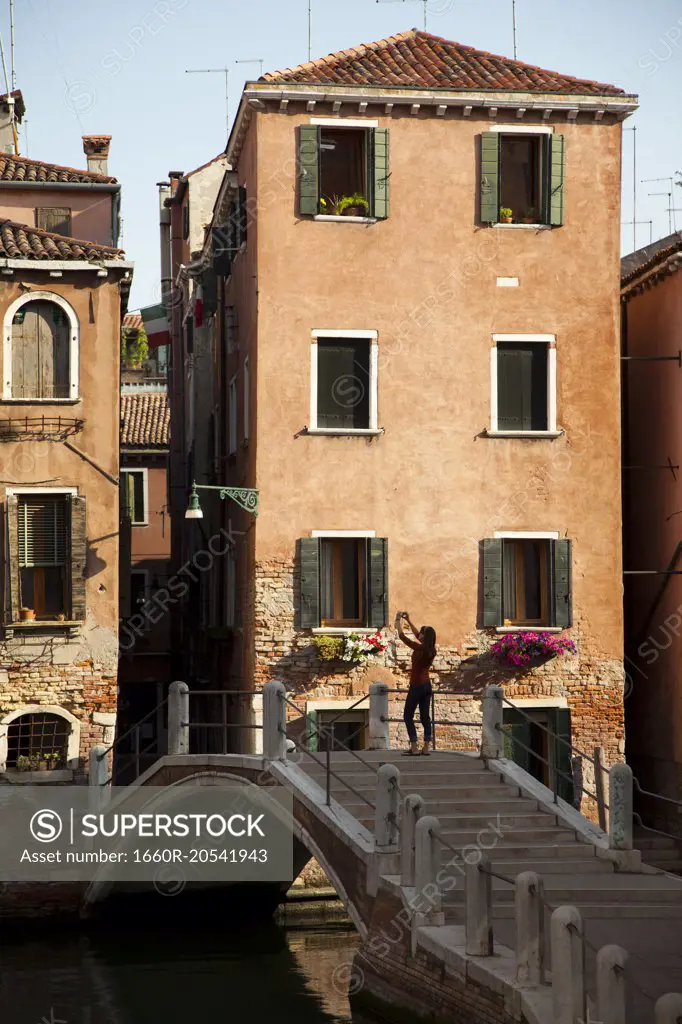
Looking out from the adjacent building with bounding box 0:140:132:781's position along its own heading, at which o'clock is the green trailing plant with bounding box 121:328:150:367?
The green trailing plant is roughly at 6 o'clock from the adjacent building.

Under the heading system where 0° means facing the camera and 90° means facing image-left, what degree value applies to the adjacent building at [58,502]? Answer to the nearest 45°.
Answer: approximately 0°

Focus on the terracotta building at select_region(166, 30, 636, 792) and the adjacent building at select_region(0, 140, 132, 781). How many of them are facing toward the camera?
2

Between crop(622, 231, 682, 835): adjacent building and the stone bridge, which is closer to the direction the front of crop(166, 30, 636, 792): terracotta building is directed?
the stone bridge

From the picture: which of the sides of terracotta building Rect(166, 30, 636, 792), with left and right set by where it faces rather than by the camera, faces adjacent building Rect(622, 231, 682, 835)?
left

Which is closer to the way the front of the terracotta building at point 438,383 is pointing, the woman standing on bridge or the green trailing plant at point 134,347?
the woman standing on bridge

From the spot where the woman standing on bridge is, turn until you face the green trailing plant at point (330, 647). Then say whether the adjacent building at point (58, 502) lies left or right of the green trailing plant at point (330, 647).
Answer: left

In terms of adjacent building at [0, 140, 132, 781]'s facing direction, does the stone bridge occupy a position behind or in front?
in front

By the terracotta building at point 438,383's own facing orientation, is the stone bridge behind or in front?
in front
